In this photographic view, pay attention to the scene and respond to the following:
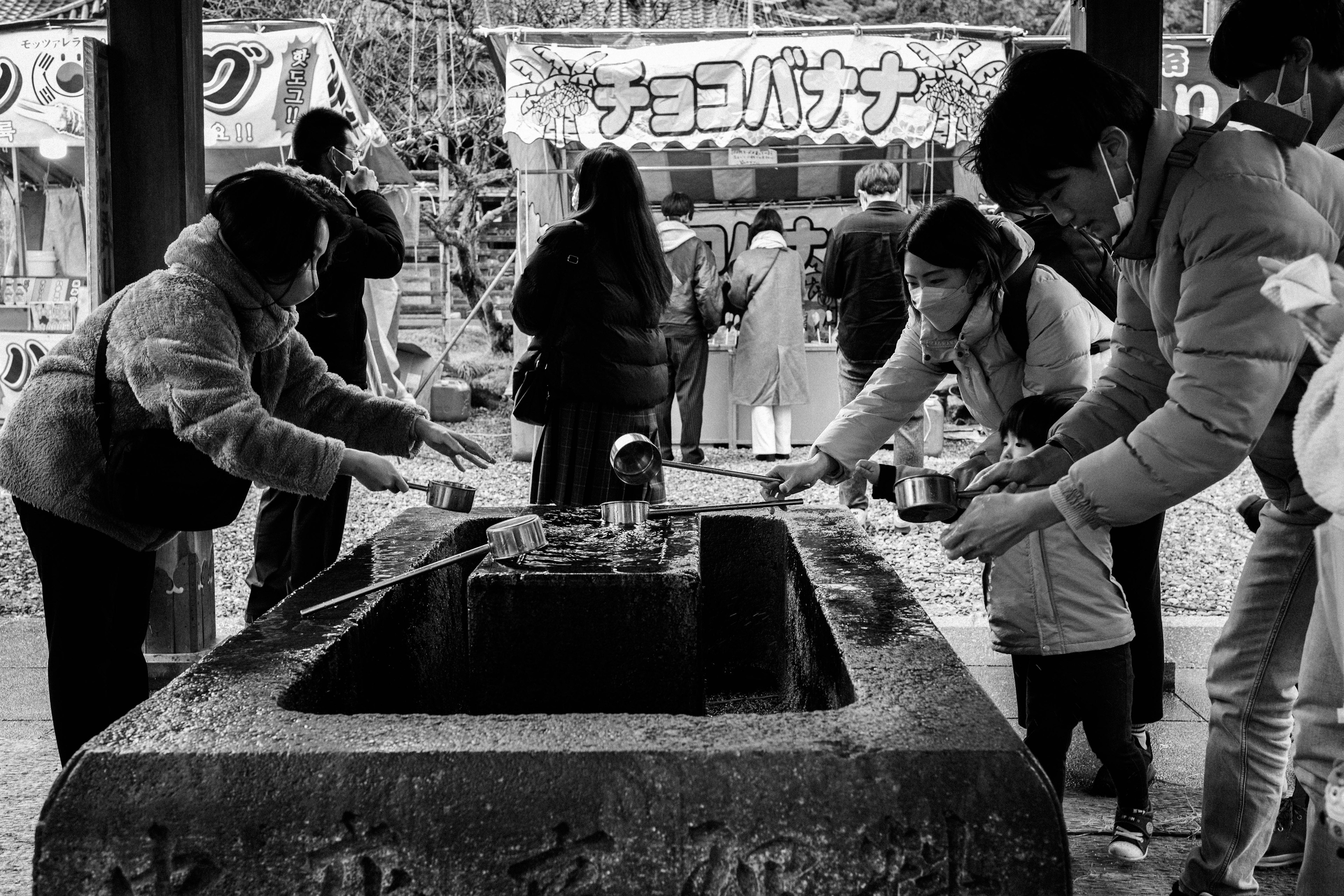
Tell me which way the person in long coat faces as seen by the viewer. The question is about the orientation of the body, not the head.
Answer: away from the camera

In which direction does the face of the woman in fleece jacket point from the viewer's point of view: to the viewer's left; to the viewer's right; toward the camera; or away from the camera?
to the viewer's right

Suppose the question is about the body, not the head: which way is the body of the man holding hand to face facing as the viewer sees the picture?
to the viewer's right

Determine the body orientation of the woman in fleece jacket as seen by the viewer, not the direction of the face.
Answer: to the viewer's right

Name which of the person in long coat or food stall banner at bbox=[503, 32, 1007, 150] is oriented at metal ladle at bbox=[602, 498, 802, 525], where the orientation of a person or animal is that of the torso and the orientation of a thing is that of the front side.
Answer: the food stall banner

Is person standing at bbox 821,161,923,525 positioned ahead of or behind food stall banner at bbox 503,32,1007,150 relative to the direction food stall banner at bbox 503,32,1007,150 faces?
ahead

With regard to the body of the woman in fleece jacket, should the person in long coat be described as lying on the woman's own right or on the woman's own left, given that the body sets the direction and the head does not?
on the woman's own left

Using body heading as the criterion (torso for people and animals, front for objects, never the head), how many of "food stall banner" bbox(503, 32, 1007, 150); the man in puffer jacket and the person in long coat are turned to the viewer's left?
1

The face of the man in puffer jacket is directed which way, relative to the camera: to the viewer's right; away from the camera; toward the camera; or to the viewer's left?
to the viewer's left

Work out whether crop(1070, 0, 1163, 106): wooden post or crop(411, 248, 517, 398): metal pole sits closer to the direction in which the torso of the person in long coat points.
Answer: the metal pole

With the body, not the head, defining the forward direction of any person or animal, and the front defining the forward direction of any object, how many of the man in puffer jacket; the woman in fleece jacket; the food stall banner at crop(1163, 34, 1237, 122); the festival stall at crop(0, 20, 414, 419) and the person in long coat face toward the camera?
2
